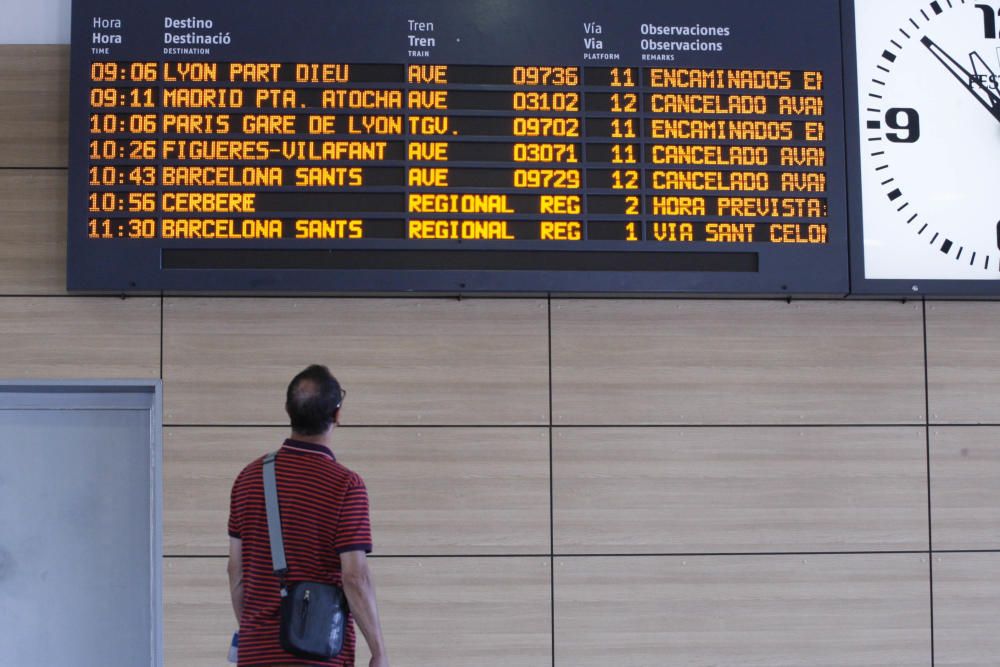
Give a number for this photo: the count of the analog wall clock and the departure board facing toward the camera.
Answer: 2

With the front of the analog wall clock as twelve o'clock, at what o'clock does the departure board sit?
The departure board is roughly at 2 o'clock from the analog wall clock.

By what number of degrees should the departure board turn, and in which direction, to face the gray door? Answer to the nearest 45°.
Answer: approximately 90° to its right

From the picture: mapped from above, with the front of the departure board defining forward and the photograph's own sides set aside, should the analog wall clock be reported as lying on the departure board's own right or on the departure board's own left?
on the departure board's own left

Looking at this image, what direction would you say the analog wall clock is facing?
toward the camera

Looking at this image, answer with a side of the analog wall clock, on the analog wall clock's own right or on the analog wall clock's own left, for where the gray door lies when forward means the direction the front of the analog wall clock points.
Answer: on the analog wall clock's own right

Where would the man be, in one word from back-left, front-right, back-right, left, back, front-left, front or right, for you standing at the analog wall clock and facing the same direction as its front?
front-right

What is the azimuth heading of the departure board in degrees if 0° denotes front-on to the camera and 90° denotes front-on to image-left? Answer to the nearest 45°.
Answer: approximately 0°

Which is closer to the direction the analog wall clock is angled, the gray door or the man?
the man

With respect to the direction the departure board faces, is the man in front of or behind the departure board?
in front
